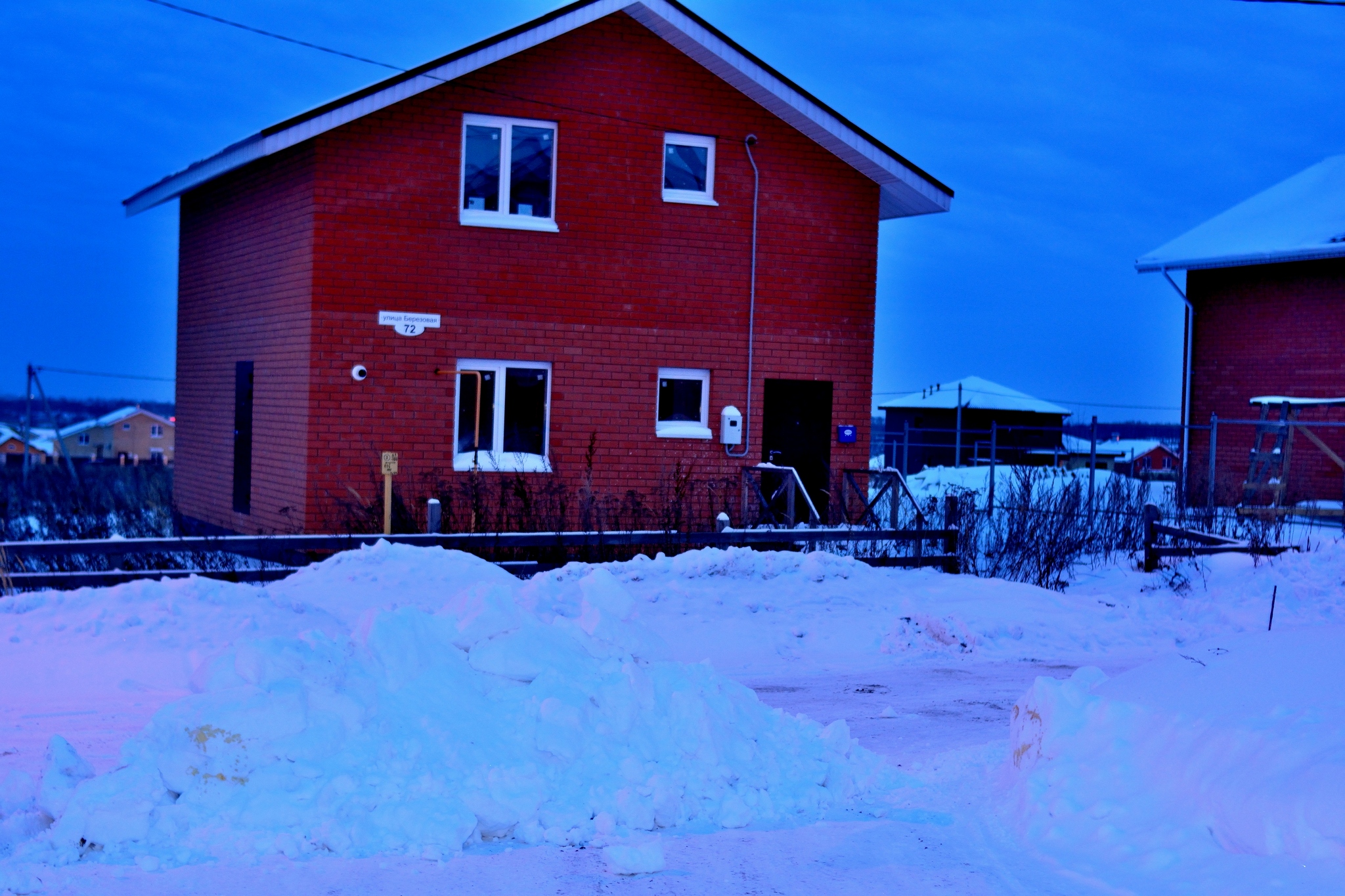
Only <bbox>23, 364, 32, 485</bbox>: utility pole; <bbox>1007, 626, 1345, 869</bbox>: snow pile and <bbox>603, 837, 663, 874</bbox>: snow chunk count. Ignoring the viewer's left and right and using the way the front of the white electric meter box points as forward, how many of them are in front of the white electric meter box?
2

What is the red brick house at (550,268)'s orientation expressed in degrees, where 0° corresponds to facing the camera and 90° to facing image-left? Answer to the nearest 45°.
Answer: approximately 0°

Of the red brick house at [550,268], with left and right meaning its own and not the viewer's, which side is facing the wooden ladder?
left

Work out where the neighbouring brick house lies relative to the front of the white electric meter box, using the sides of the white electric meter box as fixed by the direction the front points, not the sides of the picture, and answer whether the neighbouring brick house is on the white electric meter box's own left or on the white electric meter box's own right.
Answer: on the white electric meter box's own left

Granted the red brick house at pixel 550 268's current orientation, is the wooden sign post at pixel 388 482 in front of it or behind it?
in front

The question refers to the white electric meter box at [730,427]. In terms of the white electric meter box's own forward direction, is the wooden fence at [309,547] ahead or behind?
ahead

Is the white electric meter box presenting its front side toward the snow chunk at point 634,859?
yes

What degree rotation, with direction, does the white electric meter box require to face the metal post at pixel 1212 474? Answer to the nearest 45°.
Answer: approximately 135° to its left

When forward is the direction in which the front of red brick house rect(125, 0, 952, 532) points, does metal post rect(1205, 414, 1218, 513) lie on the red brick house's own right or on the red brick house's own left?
on the red brick house's own left

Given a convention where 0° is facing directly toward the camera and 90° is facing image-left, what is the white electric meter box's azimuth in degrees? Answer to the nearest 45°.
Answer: approximately 0°

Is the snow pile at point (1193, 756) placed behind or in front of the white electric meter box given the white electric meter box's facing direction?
in front

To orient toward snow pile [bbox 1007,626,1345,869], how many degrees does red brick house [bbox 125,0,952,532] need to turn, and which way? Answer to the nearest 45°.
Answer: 0° — it already faces it

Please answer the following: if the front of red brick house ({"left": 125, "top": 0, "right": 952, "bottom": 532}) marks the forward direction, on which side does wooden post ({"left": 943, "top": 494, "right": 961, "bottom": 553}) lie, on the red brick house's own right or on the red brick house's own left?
on the red brick house's own left

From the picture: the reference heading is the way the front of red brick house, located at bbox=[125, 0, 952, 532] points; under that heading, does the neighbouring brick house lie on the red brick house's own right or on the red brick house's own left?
on the red brick house's own left
